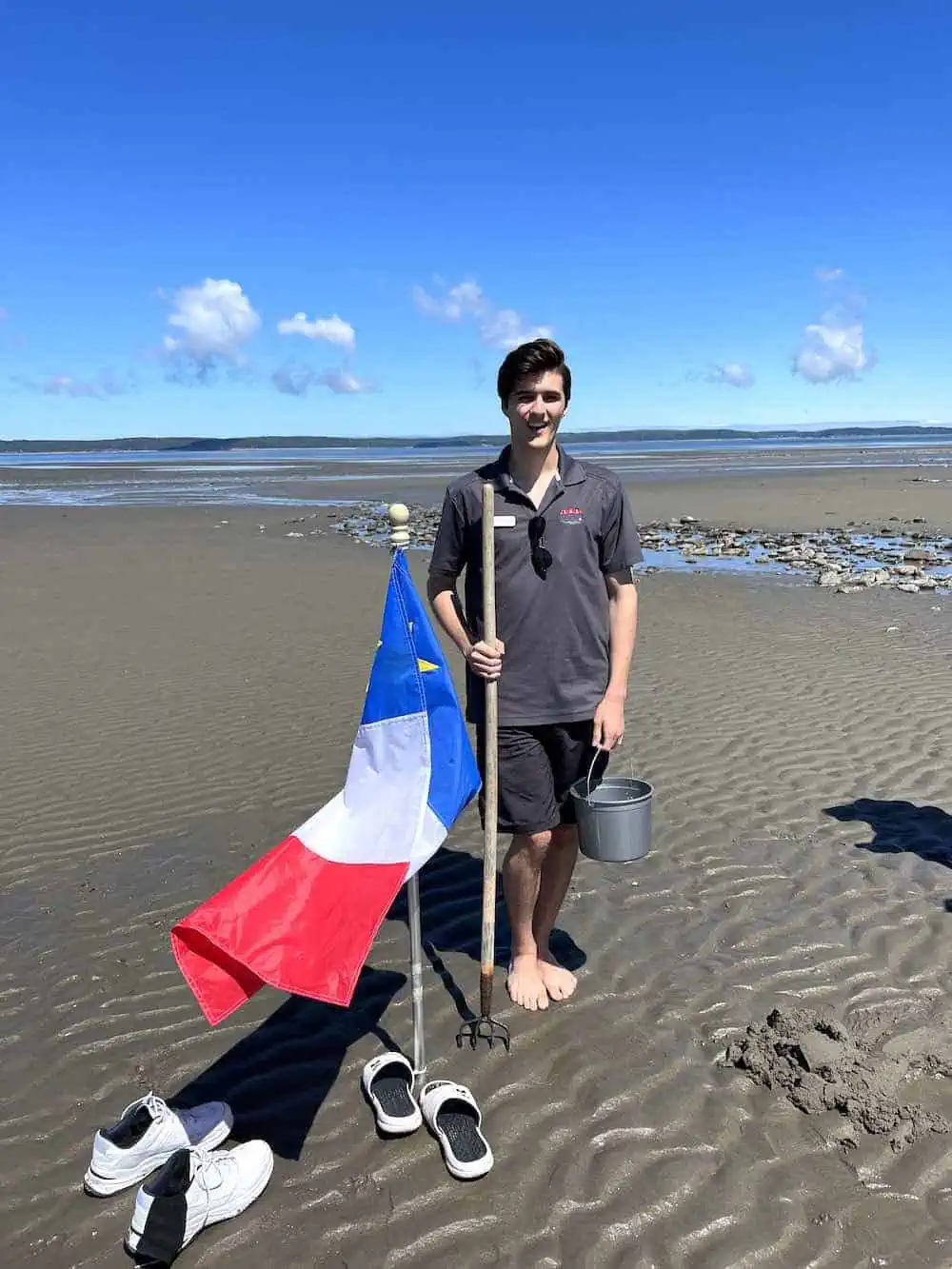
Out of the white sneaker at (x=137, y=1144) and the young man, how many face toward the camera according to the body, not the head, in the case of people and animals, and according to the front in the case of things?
1

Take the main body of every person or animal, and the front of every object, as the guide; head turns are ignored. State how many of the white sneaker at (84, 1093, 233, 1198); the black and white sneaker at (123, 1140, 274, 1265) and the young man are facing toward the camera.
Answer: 1

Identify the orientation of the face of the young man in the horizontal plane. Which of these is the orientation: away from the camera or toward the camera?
toward the camera

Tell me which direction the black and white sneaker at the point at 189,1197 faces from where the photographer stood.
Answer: facing away from the viewer and to the right of the viewer

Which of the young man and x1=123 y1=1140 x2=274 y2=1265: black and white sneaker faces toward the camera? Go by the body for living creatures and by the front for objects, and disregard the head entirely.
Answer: the young man

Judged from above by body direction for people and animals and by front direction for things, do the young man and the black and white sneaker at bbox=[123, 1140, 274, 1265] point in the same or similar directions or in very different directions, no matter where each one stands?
very different directions

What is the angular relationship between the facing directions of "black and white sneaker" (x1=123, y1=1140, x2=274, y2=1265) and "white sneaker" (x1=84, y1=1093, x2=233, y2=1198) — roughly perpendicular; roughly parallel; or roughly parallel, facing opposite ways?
roughly parallel

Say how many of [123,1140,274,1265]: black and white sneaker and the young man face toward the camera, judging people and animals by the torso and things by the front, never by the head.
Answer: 1

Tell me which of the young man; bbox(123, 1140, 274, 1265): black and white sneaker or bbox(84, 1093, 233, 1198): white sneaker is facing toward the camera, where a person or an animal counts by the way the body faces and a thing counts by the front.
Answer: the young man

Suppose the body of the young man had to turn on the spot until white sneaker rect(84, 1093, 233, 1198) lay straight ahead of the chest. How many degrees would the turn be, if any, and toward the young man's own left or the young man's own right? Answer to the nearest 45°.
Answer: approximately 45° to the young man's own right

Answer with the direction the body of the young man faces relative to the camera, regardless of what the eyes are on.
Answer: toward the camera

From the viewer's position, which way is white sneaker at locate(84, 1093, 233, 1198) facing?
facing away from the viewer and to the right of the viewer
